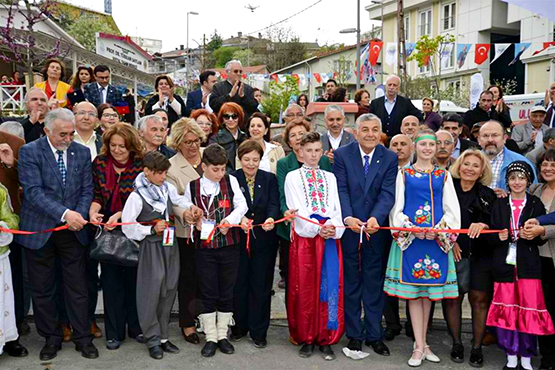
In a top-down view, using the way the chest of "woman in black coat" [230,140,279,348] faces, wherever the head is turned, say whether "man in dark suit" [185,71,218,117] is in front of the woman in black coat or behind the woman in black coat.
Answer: behind

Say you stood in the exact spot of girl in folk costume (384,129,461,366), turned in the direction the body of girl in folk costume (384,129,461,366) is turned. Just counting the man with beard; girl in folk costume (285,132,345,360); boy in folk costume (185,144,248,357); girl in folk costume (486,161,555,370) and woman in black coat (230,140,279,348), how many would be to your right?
3

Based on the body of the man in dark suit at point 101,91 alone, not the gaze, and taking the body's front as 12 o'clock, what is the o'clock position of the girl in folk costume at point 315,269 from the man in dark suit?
The girl in folk costume is roughly at 11 o'clock from the man in dark suit.

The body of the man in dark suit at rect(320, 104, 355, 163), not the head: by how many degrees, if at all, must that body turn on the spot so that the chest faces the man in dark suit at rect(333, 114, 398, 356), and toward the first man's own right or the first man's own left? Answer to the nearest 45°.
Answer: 0° — they already face them

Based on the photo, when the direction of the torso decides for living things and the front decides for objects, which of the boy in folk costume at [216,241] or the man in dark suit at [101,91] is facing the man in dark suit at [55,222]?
the man in dark suit at [101,91]

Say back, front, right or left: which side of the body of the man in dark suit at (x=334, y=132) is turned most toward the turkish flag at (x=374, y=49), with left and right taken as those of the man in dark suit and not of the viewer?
back

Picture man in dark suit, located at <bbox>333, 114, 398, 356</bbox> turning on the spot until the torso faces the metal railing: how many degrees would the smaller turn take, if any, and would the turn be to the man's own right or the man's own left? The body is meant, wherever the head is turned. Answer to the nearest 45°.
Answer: approximately 135° to the man's own right

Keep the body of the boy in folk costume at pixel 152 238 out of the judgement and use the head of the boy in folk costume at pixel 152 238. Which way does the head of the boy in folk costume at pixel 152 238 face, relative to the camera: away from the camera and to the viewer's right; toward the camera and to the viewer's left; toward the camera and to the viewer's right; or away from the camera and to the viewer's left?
toward the camera and to the viewer's right

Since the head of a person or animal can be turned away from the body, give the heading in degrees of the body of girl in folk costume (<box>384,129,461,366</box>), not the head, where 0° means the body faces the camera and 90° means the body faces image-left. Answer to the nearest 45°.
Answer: approximately 0°
